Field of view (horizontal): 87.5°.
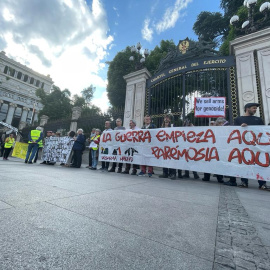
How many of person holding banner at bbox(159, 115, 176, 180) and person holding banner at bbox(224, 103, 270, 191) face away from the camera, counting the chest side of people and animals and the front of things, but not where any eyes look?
0

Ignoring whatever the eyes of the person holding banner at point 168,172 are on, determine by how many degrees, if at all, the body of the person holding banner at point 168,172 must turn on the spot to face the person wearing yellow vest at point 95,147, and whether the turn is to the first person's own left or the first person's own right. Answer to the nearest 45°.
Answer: approximately 45° to the first person's own right

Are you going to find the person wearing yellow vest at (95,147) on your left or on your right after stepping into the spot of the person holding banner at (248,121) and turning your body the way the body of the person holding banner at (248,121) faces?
on your right

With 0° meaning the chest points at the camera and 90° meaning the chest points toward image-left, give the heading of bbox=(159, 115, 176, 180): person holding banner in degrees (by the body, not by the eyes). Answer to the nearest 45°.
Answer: approximately 45°

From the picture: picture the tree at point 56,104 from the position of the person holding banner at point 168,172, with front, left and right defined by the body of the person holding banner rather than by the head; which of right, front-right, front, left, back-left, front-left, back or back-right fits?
right

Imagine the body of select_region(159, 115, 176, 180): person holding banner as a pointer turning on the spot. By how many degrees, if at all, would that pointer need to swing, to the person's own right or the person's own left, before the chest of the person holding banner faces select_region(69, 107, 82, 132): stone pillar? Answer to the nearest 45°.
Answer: approximately 90° to the person's own right
